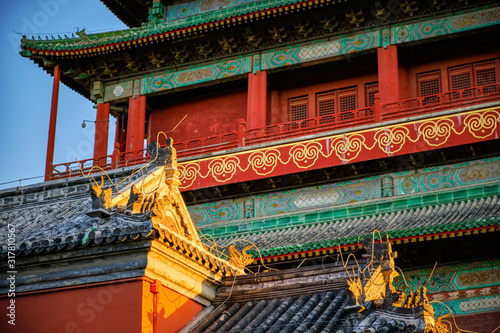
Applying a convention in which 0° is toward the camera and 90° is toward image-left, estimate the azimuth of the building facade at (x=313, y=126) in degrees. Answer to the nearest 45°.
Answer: approximately 45°
